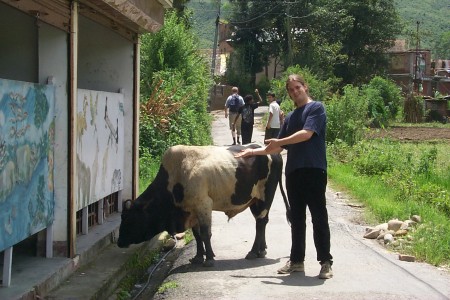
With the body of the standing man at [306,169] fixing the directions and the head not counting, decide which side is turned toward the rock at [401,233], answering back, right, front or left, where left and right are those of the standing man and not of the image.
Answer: back

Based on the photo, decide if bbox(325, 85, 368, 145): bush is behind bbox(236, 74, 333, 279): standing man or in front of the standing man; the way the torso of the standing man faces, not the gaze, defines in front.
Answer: behind

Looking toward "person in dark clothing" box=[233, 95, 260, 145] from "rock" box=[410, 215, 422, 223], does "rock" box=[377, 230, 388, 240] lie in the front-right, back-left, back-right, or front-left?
back-left

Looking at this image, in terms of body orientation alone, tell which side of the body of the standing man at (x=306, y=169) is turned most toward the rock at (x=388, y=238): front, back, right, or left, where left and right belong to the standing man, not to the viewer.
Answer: back

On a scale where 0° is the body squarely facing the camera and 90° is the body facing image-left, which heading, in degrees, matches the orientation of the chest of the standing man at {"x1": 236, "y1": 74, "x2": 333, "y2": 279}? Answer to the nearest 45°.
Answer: approximately 45°

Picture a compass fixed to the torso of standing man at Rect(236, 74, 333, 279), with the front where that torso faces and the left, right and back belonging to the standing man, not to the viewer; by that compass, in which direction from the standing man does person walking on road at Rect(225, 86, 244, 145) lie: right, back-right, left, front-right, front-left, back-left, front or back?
back-right

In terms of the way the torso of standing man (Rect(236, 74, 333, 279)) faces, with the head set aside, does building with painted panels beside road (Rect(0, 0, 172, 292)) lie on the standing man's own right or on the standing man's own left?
on the standing man's own right
